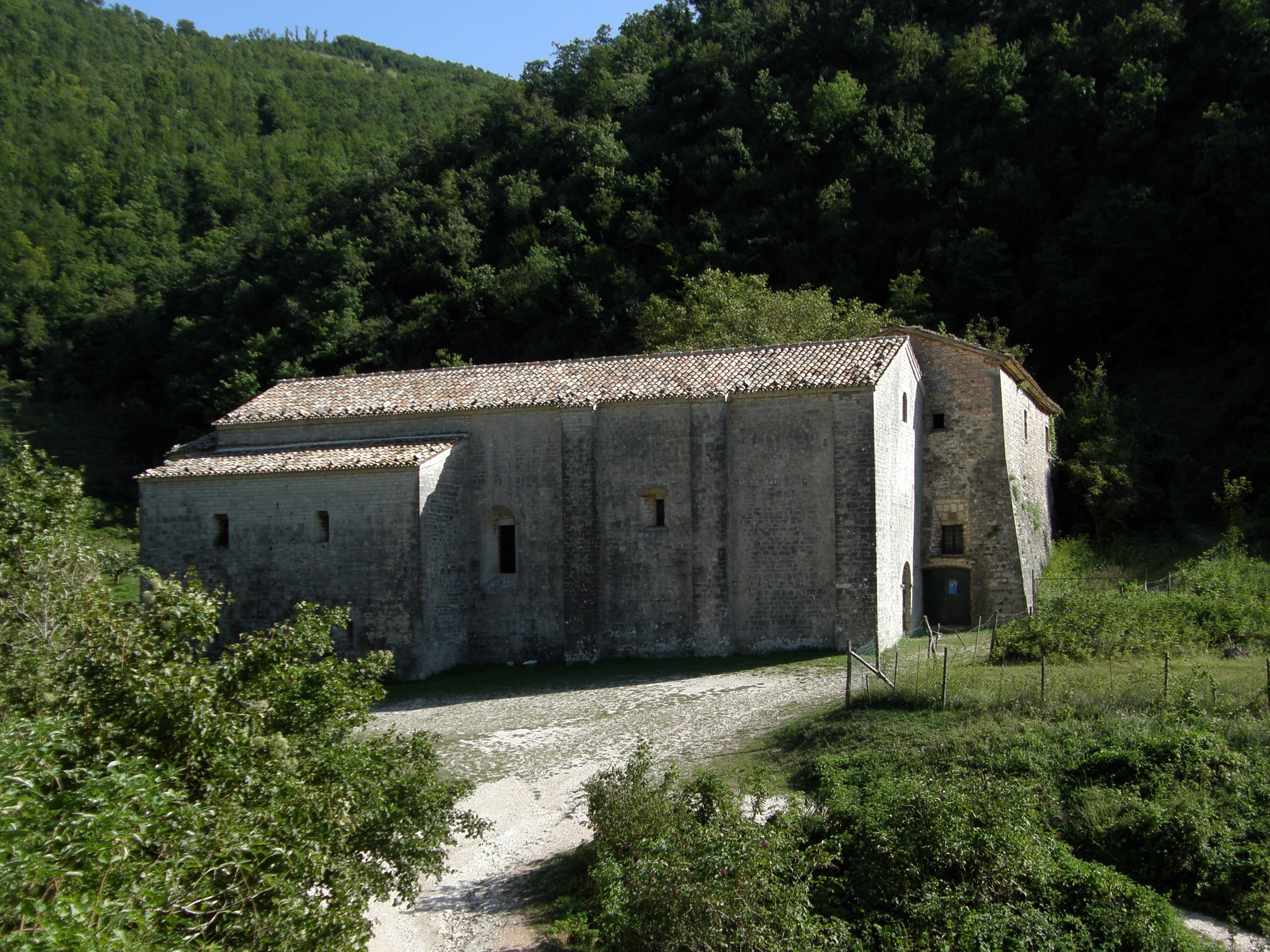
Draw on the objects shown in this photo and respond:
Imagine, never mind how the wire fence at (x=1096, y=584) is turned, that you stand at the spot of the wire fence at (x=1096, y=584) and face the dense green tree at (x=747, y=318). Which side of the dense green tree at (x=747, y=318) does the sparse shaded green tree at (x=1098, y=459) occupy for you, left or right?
right

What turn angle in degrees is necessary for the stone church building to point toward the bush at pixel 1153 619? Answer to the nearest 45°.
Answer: approximately 45° to its right

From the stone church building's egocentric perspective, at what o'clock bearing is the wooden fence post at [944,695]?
The wooden fence post is roughly at 2 o'clock from the stone church building.

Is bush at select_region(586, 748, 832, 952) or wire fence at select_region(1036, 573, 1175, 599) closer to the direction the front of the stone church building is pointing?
the wire fence

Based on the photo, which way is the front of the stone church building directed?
to the viewer's right

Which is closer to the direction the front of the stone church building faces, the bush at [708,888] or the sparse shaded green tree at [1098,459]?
the sparse shaded green tree

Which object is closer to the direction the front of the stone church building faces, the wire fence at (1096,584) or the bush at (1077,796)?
the wire fence

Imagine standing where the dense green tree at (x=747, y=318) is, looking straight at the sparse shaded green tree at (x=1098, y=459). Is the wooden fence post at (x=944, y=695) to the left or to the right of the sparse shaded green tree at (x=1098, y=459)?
right

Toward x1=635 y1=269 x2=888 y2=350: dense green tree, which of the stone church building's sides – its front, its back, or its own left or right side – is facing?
left

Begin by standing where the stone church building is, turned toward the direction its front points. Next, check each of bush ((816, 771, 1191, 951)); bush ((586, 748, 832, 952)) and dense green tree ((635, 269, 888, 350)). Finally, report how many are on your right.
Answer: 2

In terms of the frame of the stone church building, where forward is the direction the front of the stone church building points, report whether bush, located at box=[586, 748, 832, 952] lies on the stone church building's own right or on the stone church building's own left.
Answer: on the stone church building's own right
